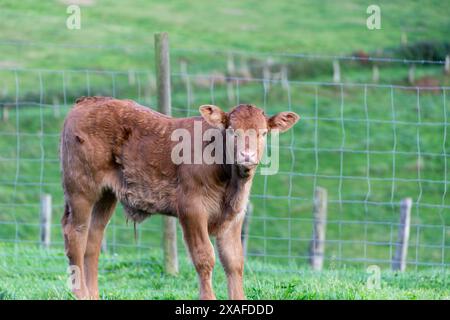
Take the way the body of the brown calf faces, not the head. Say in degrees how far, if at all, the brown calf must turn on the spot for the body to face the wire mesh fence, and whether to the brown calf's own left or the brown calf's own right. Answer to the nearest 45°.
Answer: approximately 135° to the brown calf's own left

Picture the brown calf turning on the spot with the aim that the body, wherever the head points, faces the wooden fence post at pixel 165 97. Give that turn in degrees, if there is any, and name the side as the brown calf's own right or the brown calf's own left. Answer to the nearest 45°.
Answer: approximately 135° to the brown calf's own left

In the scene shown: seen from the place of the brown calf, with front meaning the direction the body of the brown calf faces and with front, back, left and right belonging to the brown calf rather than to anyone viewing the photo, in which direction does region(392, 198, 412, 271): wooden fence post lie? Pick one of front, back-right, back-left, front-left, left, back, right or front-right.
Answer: left

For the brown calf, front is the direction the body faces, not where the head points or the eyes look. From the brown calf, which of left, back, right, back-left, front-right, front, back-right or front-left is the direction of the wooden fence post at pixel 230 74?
back-left

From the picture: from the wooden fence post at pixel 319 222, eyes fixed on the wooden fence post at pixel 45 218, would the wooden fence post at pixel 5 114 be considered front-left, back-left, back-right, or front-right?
front-right

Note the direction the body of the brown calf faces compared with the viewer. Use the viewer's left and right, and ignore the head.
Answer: facing the viewer and to the right of the viewer

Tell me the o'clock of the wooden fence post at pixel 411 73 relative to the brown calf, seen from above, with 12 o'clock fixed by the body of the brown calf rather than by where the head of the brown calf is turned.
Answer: The wooden fence post is roughly at 8 o'clock from the brown calf.

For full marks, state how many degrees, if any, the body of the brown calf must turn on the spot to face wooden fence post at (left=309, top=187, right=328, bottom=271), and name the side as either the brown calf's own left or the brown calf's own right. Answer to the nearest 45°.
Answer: approximately 135° to the brown calf's own left
